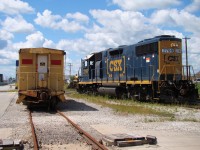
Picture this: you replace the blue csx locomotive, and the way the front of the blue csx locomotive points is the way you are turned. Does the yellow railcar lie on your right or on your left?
on your left

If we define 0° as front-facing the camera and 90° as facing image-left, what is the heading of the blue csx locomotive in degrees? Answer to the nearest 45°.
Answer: approximately 135°
